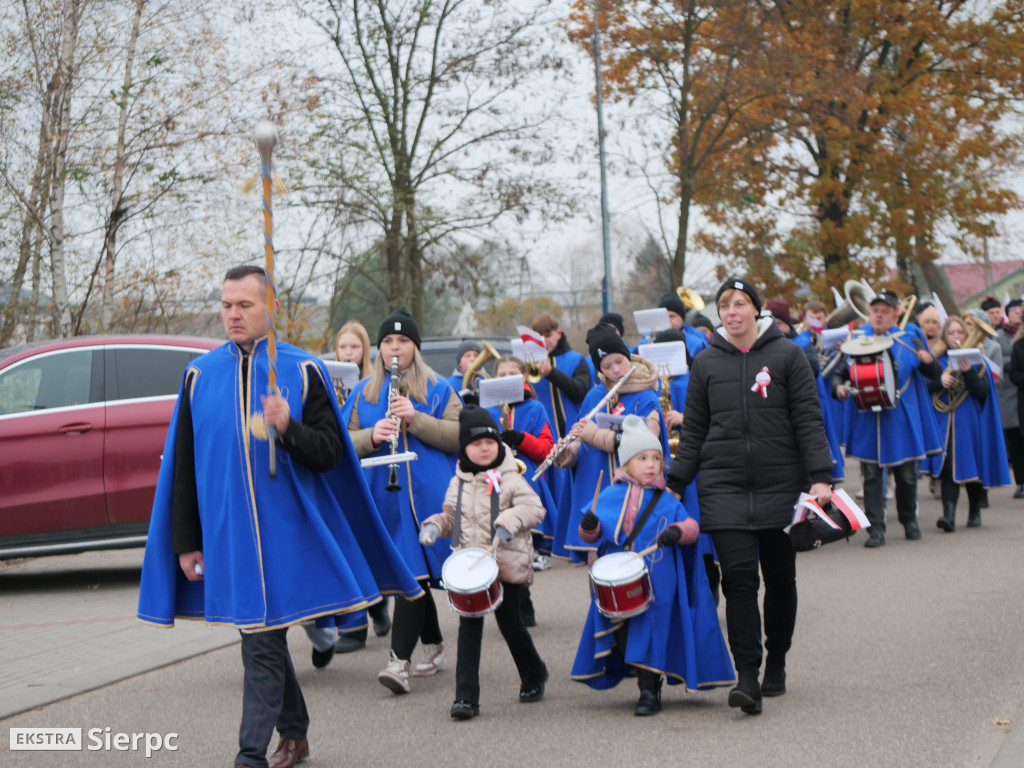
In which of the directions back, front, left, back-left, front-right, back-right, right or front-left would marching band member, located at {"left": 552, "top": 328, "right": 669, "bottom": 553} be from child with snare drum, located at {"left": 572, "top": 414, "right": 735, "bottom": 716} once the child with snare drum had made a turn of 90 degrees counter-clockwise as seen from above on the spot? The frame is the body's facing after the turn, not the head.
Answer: back-left

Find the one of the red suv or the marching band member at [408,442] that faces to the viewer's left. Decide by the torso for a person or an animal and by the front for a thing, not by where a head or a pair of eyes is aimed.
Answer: the red suv

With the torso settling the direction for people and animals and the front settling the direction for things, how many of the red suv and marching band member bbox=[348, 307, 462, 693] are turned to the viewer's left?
1

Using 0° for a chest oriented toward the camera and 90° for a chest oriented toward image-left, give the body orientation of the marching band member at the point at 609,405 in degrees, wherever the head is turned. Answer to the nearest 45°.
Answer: approximately 45°

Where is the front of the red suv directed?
to the viewer's left

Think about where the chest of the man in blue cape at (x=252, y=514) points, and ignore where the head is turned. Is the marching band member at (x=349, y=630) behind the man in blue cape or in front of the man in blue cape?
behind

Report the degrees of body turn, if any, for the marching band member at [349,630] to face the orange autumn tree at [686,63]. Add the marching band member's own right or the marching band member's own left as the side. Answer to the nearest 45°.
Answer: approximately 180°

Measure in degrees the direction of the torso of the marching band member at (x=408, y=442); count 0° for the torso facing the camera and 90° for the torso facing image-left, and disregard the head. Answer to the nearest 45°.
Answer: approximately 0°

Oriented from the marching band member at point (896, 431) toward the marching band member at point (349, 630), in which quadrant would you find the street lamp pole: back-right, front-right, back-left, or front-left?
back-right

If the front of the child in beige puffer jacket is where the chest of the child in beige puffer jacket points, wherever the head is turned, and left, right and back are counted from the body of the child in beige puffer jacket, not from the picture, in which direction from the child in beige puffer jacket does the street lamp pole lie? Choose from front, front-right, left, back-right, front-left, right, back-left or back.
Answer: back-right

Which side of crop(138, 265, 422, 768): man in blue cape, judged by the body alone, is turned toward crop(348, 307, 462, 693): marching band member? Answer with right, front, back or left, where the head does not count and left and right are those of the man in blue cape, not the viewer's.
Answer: back

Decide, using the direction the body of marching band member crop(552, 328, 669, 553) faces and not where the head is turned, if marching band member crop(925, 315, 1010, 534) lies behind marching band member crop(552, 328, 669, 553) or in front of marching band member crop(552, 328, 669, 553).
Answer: behind

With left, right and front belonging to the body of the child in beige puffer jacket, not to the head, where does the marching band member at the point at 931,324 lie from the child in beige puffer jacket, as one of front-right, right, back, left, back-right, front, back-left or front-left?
back

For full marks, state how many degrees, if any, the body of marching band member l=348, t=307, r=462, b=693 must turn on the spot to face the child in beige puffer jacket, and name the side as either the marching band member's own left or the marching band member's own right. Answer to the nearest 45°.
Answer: approximately 45° to the marching band member's own left

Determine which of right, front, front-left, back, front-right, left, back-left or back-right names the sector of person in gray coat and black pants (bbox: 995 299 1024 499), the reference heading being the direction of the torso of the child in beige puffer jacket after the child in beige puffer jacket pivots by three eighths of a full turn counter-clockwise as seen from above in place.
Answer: front-left
